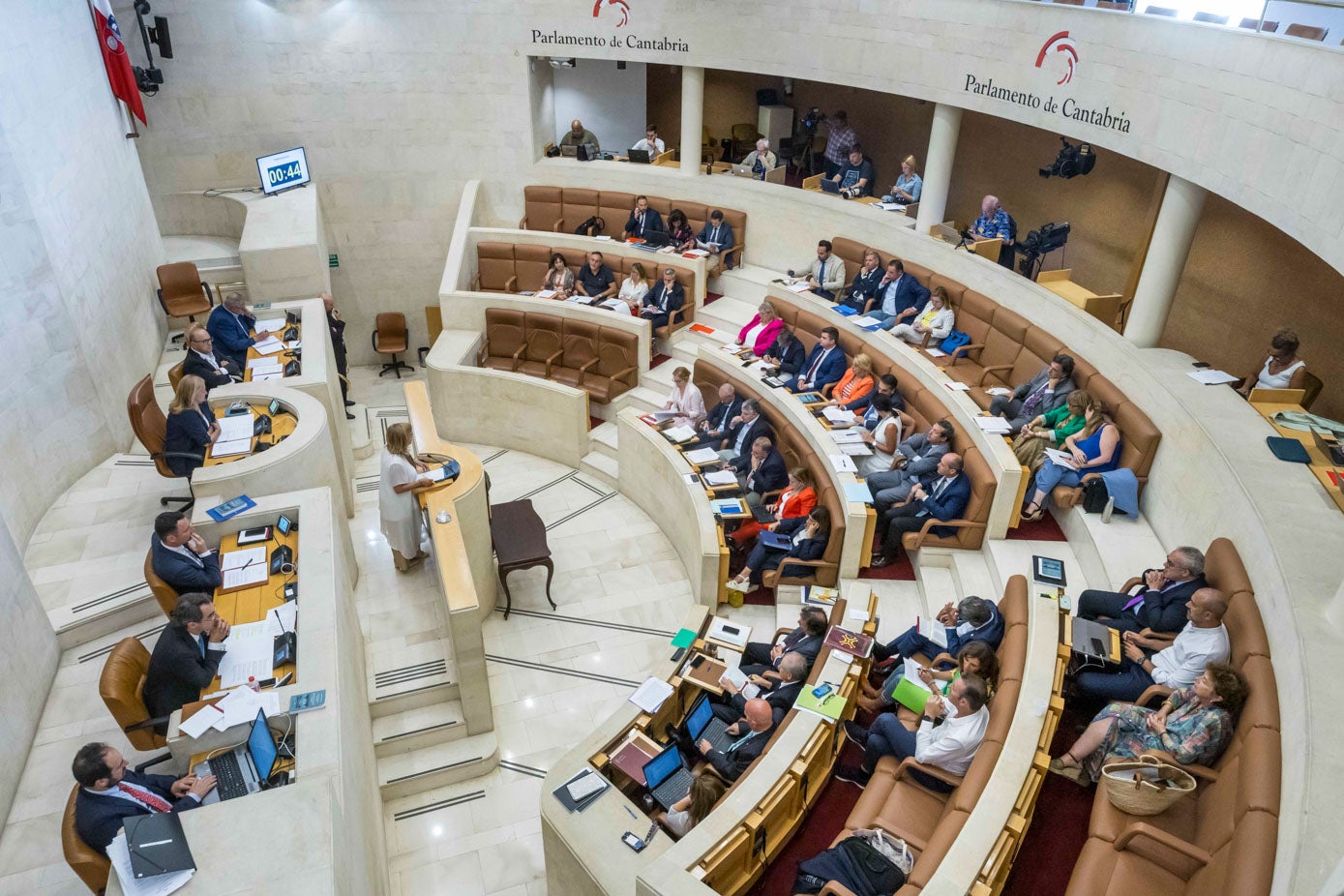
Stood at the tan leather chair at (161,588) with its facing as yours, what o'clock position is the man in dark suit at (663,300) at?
The man in dark suit is roughly at 11 o'clock from the tan leather chair.

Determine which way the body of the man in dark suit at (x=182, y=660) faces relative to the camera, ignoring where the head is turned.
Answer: to the viewer's right

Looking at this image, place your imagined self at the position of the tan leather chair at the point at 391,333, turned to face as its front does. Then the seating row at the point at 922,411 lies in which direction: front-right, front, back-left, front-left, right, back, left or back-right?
front-left

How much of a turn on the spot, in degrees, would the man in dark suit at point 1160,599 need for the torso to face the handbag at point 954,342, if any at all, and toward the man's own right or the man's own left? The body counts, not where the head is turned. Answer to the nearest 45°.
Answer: approximately 45° to the man's own right

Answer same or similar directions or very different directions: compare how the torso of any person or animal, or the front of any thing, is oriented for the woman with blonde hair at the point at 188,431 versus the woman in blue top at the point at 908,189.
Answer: very different directions

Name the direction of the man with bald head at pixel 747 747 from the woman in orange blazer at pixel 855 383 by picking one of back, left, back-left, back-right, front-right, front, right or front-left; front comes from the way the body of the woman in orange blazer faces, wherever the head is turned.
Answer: front-left

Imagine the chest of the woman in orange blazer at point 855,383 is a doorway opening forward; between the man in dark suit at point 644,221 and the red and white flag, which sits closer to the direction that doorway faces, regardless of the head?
the red and white flag

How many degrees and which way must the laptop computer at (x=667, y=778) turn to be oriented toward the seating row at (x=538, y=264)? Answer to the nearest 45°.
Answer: approximately 135° to its left

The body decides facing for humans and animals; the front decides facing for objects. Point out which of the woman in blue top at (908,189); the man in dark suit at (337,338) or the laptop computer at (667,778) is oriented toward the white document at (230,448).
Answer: the woman in blue top

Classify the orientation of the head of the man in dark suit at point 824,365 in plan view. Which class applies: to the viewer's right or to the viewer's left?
to the viewer's left

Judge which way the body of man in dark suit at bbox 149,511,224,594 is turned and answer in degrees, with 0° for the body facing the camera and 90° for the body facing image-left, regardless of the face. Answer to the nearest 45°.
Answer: approximately 270°

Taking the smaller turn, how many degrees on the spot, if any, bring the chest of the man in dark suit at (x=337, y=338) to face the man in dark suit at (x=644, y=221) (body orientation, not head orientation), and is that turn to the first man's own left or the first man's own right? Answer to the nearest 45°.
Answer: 0° — they already face them

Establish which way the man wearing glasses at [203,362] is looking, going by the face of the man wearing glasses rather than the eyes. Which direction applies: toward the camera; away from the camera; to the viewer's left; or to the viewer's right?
to the viewer's right

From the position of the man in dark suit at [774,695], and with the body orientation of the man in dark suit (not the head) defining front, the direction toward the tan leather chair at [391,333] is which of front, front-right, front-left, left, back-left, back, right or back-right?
front-right

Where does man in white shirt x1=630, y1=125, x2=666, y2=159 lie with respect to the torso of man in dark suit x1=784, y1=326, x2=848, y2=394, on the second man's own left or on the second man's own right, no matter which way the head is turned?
on the second man's own right

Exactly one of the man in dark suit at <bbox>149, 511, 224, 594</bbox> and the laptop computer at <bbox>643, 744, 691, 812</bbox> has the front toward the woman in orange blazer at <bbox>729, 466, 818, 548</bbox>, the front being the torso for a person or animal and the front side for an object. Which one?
the man in dark suit

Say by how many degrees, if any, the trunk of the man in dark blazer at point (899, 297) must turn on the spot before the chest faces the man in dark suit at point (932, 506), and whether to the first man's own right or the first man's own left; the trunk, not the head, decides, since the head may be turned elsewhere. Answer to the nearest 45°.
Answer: approximately 45° to the first man's own left

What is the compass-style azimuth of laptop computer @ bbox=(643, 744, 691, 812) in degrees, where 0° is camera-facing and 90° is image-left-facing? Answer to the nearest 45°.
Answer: approximately 315°
